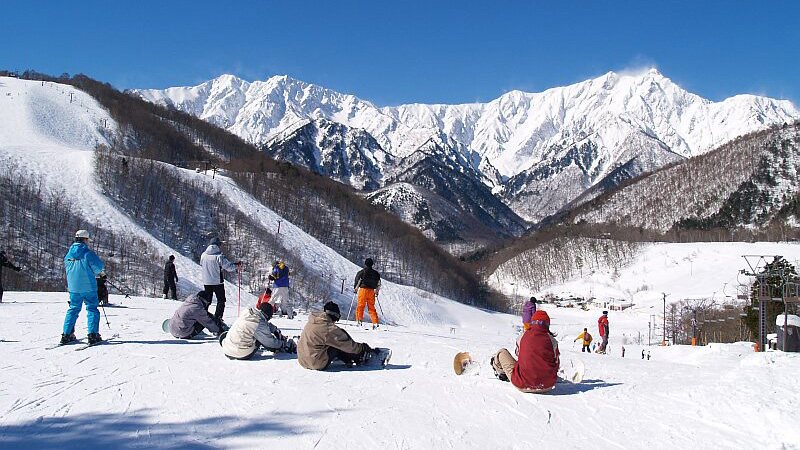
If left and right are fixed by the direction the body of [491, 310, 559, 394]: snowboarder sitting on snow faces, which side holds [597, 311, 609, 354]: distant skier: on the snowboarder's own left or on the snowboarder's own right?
on the snowboarder's own right

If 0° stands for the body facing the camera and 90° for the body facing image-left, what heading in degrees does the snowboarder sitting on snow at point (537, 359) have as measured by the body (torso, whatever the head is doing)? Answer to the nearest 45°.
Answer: approximately 135°

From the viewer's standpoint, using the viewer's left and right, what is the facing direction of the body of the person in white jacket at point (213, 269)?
facing away from the viewer and to the right of the viewer

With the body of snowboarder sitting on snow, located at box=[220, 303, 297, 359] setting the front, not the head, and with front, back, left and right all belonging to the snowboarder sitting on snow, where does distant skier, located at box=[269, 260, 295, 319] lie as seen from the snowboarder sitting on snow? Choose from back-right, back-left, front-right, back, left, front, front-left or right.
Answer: front-left

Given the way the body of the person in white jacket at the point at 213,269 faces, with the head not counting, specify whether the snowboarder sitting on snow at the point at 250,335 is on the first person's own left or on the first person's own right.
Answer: on the first person's own right

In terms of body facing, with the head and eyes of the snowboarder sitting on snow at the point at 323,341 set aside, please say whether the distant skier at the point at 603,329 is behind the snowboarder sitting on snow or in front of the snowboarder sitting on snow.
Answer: in front

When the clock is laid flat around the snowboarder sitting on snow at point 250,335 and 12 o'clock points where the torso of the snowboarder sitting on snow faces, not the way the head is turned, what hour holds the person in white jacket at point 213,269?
The person in white jacket is roughly at 10 o'clock from the snowboarder sitting on snow.

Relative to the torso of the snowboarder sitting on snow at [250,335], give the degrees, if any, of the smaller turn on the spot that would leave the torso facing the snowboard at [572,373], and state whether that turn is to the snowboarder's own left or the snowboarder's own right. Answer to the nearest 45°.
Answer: approximately 45° to the snowboarder's own right

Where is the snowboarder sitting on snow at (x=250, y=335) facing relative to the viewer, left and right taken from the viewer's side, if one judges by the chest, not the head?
facing away from the viewer and to the right of the viewer

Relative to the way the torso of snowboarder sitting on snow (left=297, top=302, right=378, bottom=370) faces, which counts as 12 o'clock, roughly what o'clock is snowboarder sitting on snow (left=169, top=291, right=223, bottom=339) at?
snowboarder sitting on snow (left=169, top=291, right=223, bottom=339) is roughly at 9 o'clock from snowboarder sitting on snow (left=297, top=302, right=378, bottom=370).

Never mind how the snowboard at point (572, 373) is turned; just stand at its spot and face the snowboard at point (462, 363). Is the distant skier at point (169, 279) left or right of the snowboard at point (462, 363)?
right
